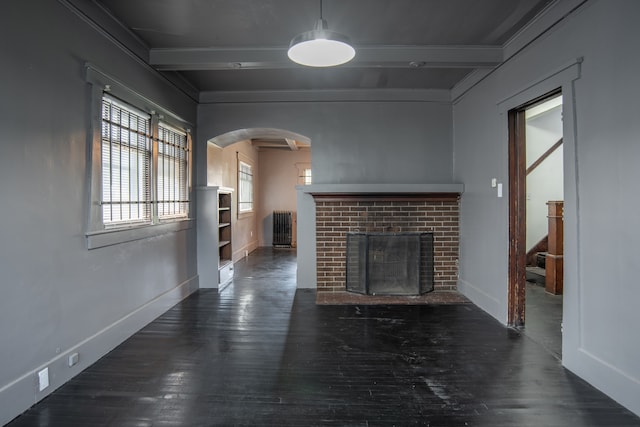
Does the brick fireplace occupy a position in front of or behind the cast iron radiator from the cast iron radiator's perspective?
in front

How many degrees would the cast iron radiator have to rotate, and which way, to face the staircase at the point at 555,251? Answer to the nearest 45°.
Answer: approximately 45° to its left

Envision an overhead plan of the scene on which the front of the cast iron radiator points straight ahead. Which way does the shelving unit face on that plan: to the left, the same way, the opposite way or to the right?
to the left

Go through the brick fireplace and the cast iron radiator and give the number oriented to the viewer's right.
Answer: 0

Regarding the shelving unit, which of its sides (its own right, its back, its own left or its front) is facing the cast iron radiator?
left

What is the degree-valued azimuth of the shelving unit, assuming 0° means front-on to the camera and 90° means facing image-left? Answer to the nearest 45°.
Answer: approximately 270°

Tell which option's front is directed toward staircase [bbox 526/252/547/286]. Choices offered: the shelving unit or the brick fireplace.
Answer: the shelving unit

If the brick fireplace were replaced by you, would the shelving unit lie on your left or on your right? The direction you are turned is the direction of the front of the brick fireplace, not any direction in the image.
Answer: on your right

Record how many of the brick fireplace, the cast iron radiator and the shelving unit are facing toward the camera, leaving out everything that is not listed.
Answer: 2

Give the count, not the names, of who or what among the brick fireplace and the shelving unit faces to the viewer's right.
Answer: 1

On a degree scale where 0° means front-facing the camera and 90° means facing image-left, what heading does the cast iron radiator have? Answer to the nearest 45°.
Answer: approximately 0°

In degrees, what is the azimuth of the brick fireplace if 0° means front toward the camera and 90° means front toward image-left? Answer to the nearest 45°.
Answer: approximately 0°
